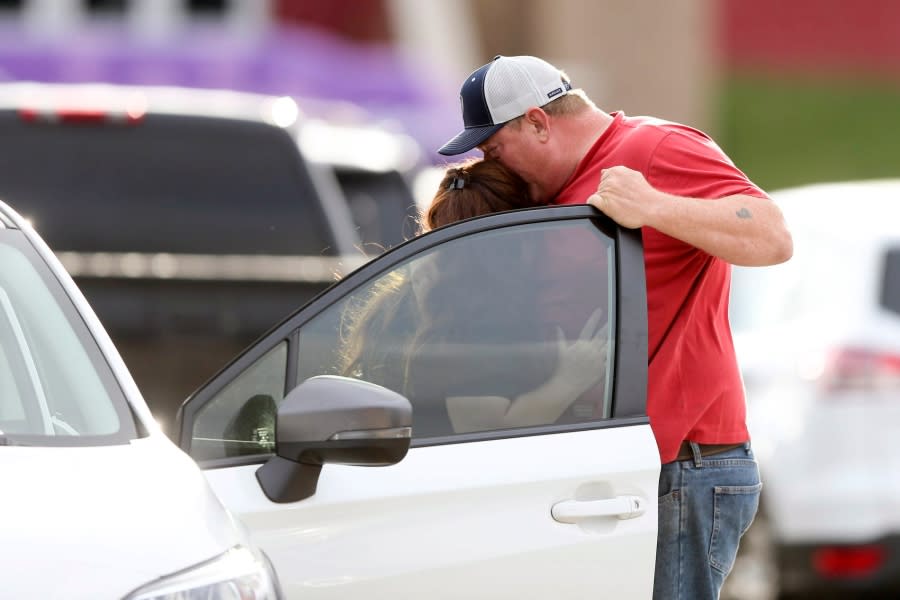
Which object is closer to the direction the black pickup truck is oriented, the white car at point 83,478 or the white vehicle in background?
the white vehicle in background

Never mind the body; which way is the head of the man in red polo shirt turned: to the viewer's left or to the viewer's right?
to the viewer's left

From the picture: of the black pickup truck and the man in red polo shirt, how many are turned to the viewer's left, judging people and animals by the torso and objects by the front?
1

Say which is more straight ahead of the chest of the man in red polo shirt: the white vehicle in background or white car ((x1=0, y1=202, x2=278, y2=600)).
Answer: the white car

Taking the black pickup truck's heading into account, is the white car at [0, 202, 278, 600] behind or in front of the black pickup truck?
behind

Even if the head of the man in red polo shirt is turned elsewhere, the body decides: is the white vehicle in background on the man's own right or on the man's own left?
on the man's own right

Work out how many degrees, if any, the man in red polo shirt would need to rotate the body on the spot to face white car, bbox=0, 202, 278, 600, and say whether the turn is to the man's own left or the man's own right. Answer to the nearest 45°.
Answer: approximately 45° to the man's own left

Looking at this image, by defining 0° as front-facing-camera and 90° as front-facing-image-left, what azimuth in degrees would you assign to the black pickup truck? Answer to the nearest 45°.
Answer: approximately 225°

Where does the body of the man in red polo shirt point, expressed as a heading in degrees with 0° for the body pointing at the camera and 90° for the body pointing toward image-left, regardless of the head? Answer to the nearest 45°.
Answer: approximately 90°
